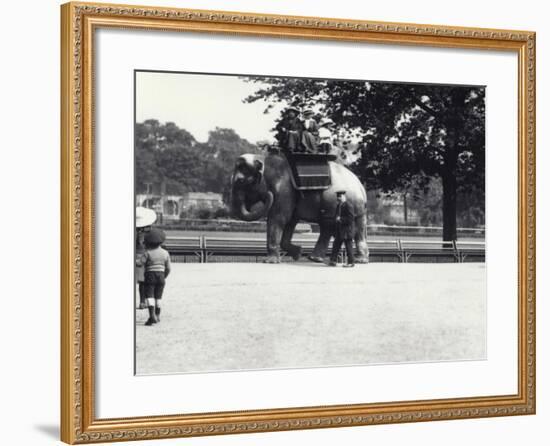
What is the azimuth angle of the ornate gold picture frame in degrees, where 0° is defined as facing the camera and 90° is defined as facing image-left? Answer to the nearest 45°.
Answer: approximately 315°
